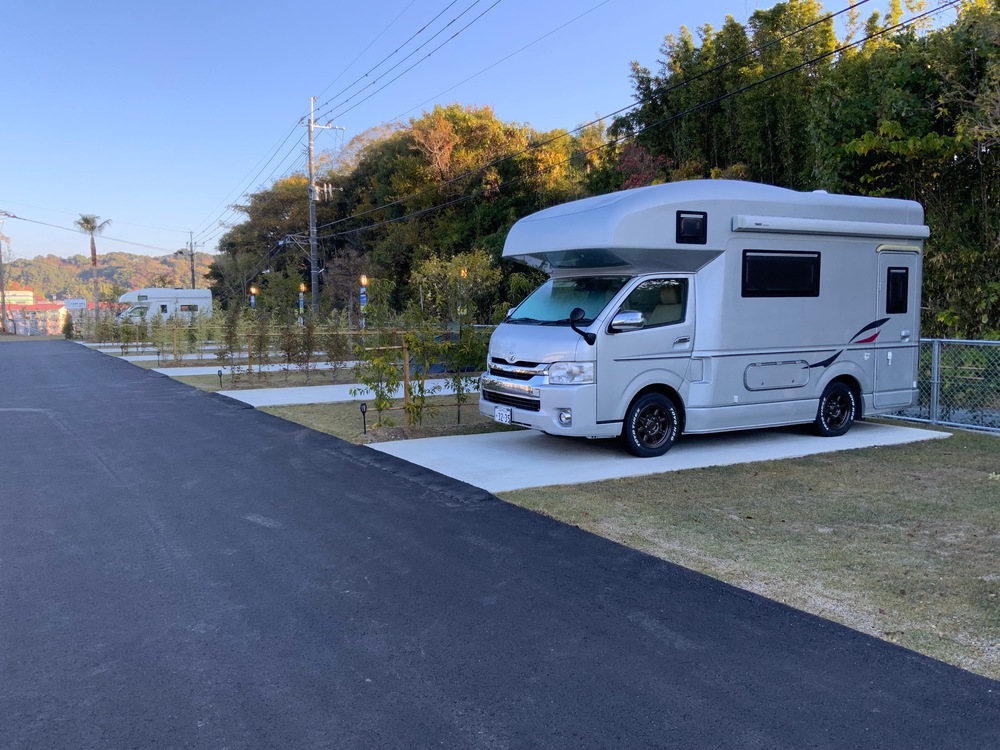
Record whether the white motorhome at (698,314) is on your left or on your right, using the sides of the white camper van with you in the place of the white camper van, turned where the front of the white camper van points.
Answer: on your left

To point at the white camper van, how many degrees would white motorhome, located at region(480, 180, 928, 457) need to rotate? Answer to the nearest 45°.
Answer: approximately 90° to its right

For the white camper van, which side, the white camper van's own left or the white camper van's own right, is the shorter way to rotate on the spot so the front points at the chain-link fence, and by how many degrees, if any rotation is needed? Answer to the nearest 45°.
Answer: approximately 90° to the white camper van's own left

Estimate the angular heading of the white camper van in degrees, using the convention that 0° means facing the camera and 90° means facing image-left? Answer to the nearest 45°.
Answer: approximately 90°

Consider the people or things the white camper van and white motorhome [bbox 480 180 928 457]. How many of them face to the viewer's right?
0

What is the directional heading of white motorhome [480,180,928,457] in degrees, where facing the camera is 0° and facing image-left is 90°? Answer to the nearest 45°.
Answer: approximately 45°

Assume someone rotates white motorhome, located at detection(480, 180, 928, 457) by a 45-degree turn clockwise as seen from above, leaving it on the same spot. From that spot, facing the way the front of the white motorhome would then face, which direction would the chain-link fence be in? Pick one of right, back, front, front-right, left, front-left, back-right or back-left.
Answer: back-right
